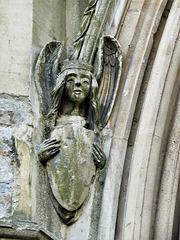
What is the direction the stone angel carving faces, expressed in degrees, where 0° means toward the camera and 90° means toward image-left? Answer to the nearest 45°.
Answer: approximately 0°
